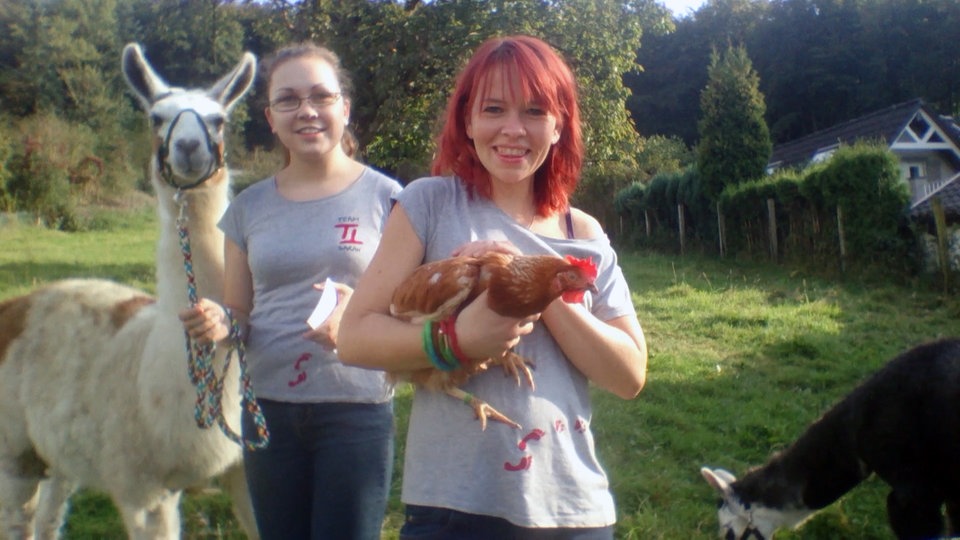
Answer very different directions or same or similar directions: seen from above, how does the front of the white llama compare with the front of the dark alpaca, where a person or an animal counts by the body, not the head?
very different directions

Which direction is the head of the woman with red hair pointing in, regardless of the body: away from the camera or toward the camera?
toward the camera

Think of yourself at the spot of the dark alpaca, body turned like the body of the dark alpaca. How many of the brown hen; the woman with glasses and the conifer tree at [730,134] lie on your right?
1

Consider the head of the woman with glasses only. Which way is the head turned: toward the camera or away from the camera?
toward the camera

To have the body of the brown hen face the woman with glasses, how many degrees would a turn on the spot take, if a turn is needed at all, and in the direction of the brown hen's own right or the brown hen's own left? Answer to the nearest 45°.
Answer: approximately 135° to the brown hen's own left

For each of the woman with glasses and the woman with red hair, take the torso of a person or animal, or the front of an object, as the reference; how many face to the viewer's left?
0

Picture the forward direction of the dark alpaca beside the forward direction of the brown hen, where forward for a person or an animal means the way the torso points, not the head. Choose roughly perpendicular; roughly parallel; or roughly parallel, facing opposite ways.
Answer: roughly parallel, facing opposite ways

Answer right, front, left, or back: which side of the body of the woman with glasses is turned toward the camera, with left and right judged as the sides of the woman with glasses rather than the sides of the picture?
front

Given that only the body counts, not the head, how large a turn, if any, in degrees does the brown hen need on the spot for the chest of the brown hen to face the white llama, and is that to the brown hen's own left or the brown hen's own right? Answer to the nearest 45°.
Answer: approximately 135° to the brown hen's own left

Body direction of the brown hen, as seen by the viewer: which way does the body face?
to the viewer's right

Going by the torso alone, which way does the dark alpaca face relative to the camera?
to the viewer's left

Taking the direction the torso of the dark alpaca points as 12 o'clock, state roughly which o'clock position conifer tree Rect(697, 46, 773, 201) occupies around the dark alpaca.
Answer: The conifer tree is roughly at 3 o'clock from the dark alpaca.

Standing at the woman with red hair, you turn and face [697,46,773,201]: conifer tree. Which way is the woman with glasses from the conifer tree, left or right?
left

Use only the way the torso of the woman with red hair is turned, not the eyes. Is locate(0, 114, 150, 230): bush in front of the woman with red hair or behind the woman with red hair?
behind

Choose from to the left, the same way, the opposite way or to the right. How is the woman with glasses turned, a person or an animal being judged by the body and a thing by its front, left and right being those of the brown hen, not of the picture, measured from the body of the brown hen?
to the right
